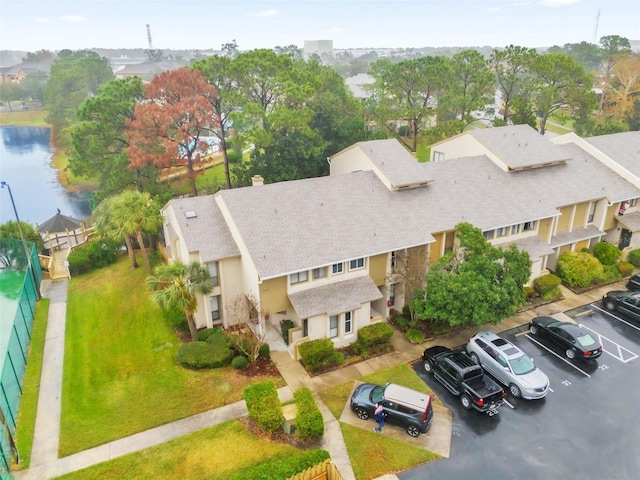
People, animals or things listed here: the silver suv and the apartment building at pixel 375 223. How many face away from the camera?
0

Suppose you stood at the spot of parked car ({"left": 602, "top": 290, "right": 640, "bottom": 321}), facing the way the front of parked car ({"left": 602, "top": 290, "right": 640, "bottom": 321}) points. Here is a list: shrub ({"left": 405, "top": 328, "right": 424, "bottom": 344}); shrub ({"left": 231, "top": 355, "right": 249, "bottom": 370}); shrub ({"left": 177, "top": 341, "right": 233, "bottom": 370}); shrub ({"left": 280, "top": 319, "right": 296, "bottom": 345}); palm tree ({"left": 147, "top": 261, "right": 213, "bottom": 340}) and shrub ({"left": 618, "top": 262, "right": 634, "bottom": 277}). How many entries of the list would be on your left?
5

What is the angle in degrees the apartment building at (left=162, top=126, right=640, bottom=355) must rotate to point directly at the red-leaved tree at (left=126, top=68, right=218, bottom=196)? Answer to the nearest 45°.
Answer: approximately 180°

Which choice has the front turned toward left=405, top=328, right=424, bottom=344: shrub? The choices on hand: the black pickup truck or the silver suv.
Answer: the black pickup truck

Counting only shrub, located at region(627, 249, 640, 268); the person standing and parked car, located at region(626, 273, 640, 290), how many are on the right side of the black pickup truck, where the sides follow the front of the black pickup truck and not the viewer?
2

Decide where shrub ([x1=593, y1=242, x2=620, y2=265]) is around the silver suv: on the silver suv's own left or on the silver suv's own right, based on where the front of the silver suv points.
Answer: on the silver suv's own left

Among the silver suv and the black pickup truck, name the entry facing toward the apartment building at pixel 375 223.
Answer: the black pickup truck

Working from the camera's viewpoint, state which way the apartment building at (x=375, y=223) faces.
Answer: facing the viewer and to the right of the viewer

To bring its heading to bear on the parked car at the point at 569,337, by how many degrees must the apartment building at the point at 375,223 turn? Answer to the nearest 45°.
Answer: approximately 45° to its left

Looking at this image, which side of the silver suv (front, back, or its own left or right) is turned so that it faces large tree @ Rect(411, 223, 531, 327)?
back
